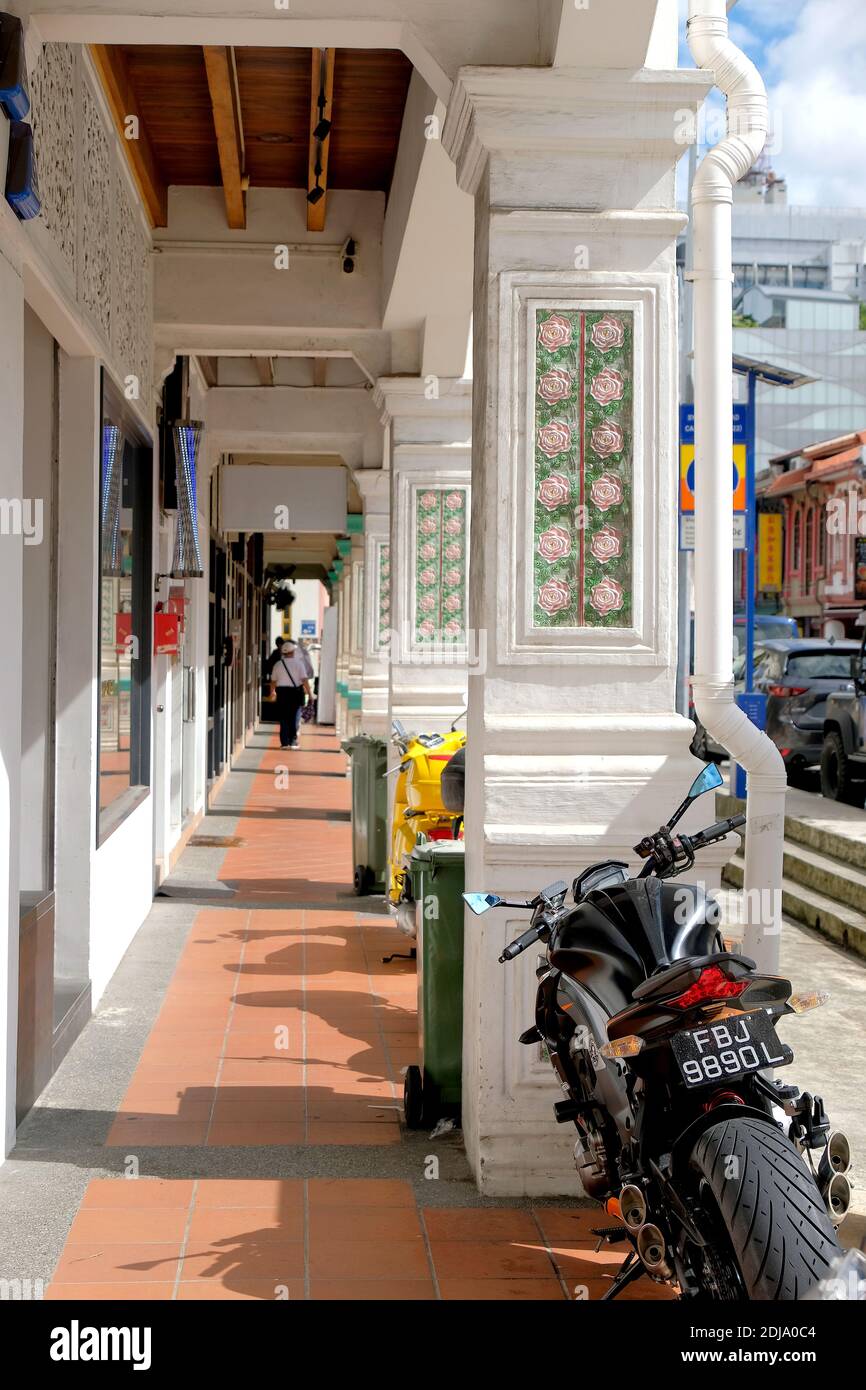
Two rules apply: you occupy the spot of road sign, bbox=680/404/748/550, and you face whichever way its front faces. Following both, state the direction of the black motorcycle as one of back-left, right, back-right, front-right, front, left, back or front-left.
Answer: front

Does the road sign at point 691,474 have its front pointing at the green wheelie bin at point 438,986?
yes

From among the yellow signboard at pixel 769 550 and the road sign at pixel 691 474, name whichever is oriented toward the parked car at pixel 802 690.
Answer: the yellow signboard

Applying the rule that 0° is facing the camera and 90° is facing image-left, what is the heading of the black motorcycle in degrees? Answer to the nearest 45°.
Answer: approximately 135°

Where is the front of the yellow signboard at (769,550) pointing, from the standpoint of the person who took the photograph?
facing the viewer

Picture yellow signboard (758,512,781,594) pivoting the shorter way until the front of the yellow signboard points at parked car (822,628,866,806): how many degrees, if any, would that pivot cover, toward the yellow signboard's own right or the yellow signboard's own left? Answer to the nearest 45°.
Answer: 0° — it already faces it

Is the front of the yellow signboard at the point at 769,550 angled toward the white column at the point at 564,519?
yes

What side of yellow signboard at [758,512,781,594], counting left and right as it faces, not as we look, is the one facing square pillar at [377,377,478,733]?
front

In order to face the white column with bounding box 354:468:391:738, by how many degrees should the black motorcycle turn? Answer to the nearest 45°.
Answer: approximately 45° to its right

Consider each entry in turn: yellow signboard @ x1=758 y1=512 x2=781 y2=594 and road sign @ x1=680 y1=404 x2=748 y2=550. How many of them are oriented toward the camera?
2

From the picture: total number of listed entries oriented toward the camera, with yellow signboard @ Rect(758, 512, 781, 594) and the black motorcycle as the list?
1

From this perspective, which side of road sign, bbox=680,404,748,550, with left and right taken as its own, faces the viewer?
front

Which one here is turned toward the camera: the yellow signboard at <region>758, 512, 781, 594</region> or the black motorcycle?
the yellow signboard
